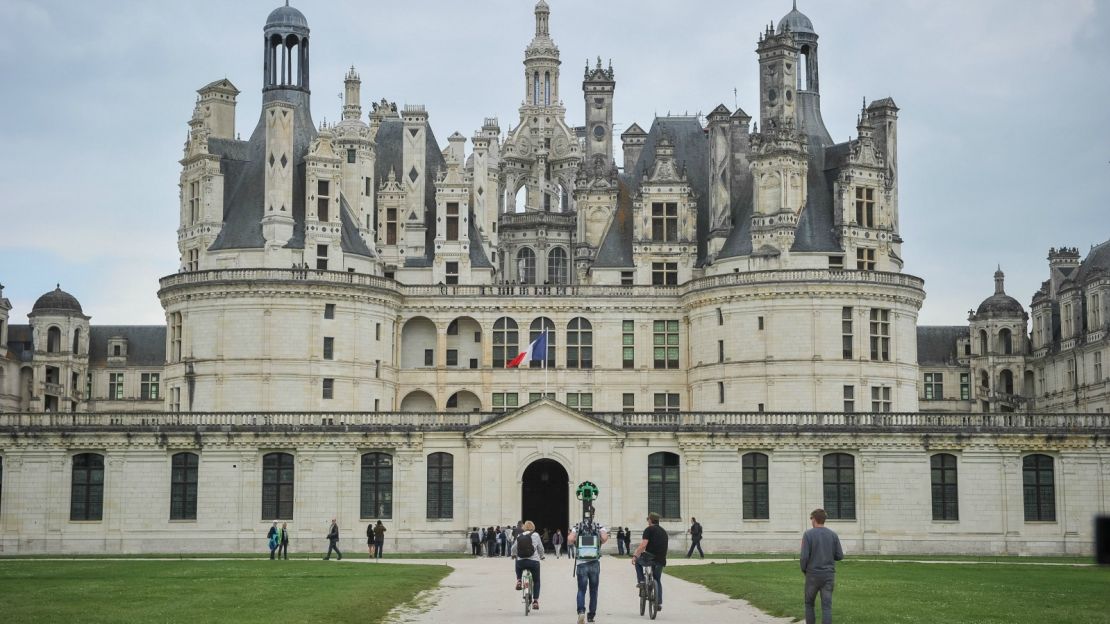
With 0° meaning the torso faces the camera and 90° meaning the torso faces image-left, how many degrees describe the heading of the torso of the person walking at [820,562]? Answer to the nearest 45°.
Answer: approximately 180°

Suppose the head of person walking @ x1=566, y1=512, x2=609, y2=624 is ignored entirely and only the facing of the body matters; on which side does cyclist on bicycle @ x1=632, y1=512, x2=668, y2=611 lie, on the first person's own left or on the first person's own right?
on the first person's own right

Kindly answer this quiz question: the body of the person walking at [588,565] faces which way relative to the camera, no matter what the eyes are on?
away from the camera

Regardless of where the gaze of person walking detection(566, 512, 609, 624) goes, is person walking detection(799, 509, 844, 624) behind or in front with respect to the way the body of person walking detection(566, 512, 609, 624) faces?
behind

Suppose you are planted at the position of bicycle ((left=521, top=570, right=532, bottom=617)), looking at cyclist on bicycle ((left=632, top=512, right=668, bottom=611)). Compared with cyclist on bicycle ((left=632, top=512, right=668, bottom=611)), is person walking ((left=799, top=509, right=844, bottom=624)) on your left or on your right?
right

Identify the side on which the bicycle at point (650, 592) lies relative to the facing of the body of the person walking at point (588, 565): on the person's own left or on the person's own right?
on the person's own right

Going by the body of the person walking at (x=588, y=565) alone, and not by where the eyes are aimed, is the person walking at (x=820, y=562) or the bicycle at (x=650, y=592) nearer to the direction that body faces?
the bicycle

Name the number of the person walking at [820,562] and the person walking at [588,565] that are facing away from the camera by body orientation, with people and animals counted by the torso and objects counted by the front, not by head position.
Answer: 2
